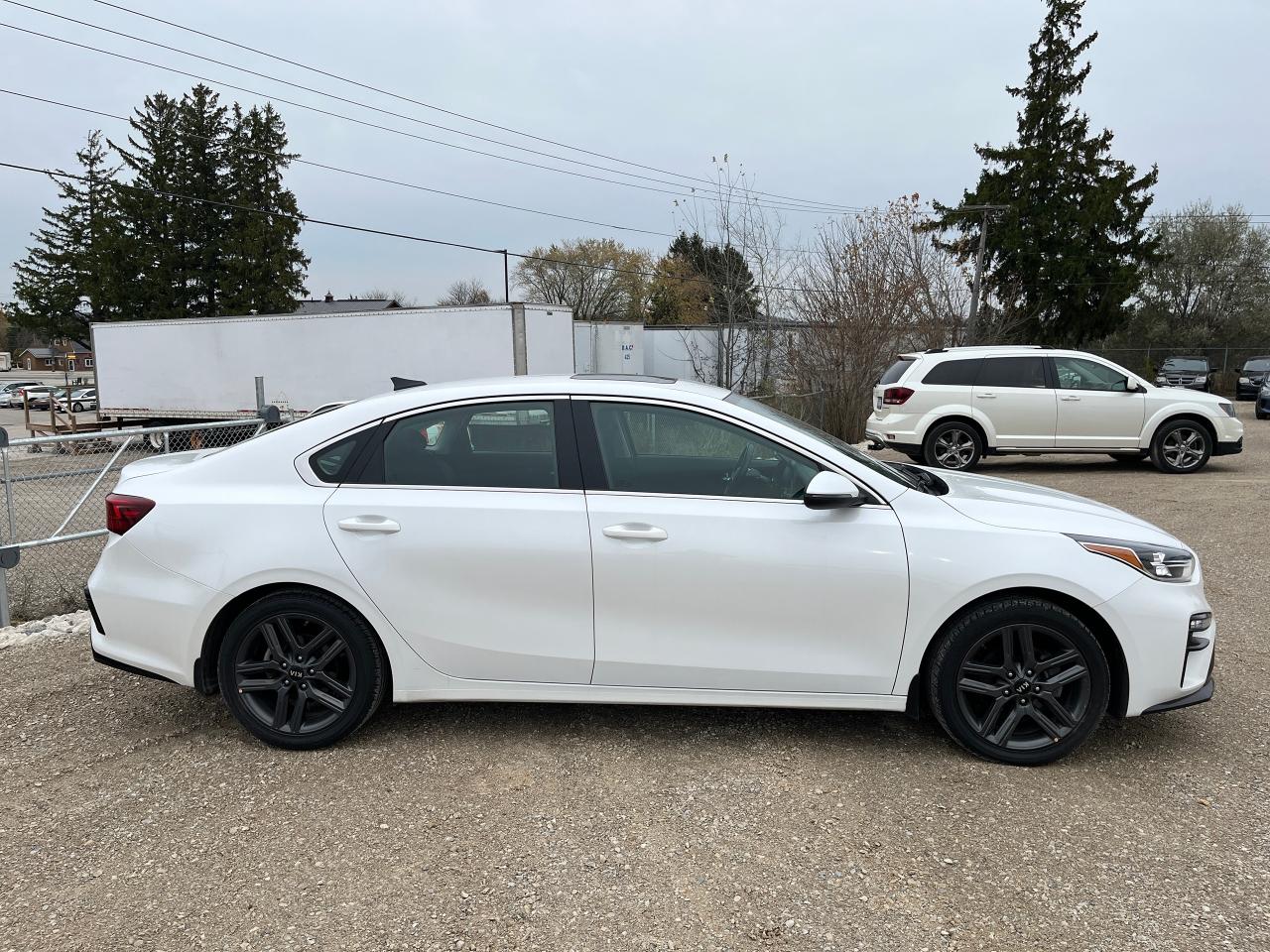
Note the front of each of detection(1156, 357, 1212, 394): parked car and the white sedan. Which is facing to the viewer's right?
the white sedan

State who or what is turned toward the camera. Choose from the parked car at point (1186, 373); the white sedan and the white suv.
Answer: the parked car

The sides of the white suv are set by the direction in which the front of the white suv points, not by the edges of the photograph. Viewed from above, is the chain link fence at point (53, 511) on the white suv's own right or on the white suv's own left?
on the white suv's own right

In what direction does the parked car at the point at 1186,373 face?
toward the camera

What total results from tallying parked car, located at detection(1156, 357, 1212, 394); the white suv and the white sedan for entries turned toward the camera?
1

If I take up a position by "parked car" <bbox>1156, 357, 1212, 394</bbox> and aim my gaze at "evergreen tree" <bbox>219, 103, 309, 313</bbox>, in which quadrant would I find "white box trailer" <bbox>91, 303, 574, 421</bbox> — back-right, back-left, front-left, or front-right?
front-left

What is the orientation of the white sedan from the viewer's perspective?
to the viewer's right

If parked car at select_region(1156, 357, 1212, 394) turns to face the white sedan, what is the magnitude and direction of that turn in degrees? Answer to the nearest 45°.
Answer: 0° — it already faces it

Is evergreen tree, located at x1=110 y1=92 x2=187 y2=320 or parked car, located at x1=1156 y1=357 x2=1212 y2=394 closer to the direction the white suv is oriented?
the parked car

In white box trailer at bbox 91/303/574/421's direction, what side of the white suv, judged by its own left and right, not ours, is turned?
back

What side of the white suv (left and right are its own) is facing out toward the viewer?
right
